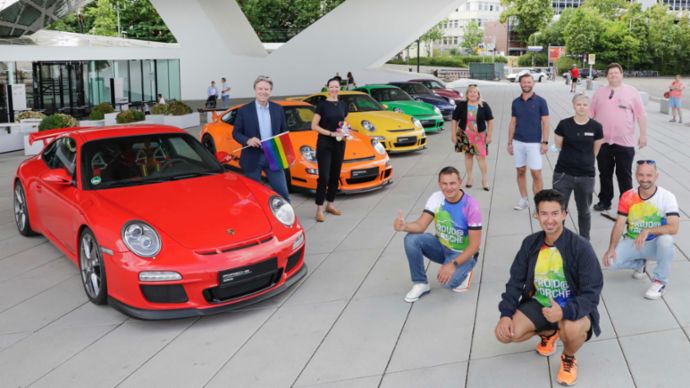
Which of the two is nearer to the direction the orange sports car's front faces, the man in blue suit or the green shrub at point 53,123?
the man in blue suit

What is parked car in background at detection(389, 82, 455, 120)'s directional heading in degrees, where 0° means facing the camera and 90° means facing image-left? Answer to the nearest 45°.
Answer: approximately 315°

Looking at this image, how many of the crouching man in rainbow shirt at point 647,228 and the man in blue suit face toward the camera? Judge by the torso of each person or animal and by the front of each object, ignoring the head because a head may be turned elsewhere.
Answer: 2

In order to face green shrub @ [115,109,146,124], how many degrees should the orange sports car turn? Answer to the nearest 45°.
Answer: approximately 180°

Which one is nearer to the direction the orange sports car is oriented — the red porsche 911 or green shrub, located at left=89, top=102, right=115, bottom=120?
the red porsche 911

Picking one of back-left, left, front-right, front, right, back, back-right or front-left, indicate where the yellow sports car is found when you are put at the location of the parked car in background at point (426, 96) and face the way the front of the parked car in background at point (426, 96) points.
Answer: front-right

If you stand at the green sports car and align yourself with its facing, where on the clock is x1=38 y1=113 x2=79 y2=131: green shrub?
The green shrub is roughly at 4 o'clock from the green sports car.
